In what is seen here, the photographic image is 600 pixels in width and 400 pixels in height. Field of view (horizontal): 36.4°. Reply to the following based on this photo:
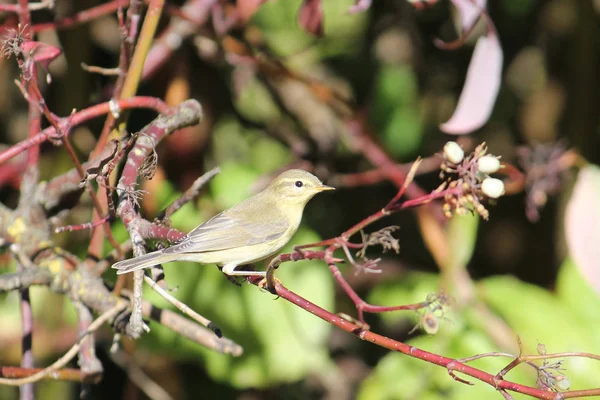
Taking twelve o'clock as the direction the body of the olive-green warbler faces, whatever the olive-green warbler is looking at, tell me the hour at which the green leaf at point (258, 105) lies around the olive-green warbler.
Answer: The green leaf is roughly at 9 o'clock from the olive-green warbler.

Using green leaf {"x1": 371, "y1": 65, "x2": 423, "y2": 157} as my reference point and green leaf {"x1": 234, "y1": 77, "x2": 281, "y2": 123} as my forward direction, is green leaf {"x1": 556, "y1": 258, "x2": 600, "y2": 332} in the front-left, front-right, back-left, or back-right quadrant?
back-left

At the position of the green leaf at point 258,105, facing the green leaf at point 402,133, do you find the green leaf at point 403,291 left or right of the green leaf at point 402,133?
right

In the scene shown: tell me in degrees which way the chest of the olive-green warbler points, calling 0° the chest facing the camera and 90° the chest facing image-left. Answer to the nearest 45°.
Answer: approximately 270°
